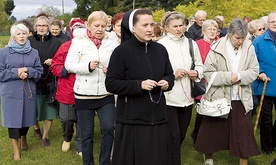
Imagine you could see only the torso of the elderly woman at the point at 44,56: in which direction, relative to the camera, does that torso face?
toward the camera

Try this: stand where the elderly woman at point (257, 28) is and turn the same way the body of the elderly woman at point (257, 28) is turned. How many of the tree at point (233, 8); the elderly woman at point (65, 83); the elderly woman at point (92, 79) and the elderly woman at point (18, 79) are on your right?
3

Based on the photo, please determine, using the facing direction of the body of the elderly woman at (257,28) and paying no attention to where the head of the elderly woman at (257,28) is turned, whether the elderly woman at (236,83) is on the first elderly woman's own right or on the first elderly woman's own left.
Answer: on the first elderly woman's own right

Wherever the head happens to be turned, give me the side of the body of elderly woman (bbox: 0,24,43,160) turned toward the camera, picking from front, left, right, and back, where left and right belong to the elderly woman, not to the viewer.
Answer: front

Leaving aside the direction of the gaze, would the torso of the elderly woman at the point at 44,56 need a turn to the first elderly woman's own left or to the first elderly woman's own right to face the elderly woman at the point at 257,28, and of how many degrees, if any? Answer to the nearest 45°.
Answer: approximately 90° to the first elderly woman's own left

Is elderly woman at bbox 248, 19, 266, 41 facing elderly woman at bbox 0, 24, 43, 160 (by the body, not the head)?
no

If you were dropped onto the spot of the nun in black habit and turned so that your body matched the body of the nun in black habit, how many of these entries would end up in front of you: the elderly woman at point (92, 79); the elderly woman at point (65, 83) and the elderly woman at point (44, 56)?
0

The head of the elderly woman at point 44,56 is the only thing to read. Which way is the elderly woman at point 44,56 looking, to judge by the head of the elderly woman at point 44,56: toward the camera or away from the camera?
toward the camera

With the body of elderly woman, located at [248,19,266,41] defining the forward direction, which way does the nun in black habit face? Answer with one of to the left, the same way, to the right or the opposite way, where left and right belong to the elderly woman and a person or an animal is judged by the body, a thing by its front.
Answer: the same way

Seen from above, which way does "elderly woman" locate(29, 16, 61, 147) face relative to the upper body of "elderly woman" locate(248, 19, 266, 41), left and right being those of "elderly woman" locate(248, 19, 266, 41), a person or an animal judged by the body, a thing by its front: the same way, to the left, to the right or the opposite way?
the same way

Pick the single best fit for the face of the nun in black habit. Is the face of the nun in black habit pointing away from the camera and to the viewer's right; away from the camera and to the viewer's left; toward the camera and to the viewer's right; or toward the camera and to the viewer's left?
toward the camera and to the viewer's right

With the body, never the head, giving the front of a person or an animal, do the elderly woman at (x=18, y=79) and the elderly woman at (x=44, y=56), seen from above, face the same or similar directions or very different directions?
same or similar directions

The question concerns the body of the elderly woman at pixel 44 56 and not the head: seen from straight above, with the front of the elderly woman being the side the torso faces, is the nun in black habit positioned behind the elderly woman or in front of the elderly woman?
in front

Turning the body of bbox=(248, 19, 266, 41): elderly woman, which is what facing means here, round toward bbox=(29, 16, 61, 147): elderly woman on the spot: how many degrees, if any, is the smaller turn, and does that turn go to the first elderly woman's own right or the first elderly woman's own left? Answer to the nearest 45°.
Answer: approximately 90° to the first elderly woman's own right

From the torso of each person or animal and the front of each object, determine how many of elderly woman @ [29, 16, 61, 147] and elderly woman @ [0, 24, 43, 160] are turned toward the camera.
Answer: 2

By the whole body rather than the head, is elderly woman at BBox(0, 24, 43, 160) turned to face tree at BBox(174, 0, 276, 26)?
no

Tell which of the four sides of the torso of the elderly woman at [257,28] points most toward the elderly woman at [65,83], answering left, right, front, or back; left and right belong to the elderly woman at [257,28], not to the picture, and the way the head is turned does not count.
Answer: right

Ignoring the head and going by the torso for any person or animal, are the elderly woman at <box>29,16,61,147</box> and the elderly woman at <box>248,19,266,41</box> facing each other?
no
